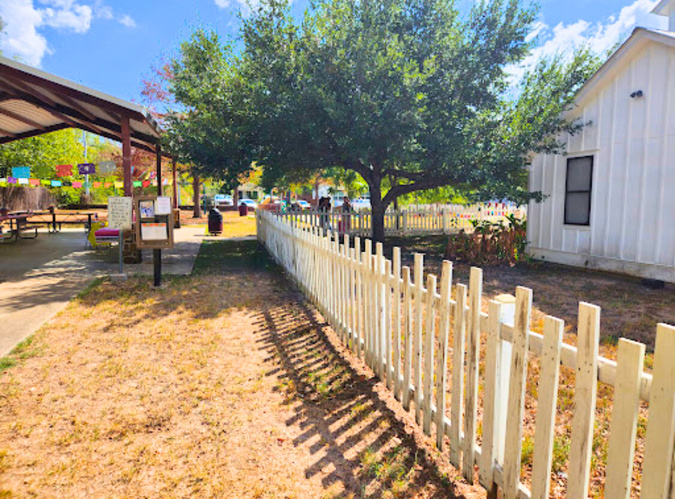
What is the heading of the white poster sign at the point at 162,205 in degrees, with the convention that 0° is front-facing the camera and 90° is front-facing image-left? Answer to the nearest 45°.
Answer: approximately 0°

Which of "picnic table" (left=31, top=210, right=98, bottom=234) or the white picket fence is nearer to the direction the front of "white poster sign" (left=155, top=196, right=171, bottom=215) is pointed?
the white picket fence

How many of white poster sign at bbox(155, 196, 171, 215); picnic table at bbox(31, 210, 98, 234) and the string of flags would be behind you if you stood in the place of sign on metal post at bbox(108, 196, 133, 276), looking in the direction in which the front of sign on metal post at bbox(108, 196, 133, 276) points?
2

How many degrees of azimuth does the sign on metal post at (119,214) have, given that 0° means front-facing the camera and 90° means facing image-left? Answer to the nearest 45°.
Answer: approximately 0°

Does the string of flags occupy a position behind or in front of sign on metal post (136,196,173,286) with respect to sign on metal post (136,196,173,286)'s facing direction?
behind

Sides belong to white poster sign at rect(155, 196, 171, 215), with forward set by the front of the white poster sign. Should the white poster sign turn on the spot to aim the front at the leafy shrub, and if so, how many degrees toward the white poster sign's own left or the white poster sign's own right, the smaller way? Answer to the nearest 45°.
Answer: approximately 90° to the white poster sign's own left

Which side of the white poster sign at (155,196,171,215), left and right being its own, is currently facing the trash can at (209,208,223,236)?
back

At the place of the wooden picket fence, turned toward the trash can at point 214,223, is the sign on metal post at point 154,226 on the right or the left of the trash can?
left

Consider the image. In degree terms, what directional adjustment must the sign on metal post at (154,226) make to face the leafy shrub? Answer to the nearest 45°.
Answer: approximately 90° to its left
